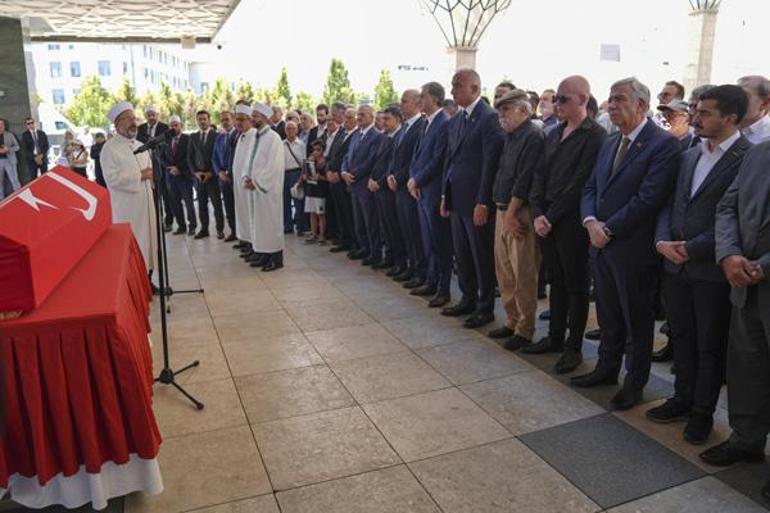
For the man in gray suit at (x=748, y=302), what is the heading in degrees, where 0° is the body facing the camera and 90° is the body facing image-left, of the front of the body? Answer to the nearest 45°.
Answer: approximately 45°

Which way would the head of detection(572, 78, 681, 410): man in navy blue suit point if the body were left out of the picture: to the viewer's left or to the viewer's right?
to the viewer's left

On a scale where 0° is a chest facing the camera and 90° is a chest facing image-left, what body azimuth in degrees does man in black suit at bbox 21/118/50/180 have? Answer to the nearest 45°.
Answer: approximately 0°

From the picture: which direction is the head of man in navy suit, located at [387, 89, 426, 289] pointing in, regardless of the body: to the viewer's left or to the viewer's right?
to the viewer's left

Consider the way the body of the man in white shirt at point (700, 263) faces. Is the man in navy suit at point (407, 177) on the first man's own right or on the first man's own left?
on the first man's own right
